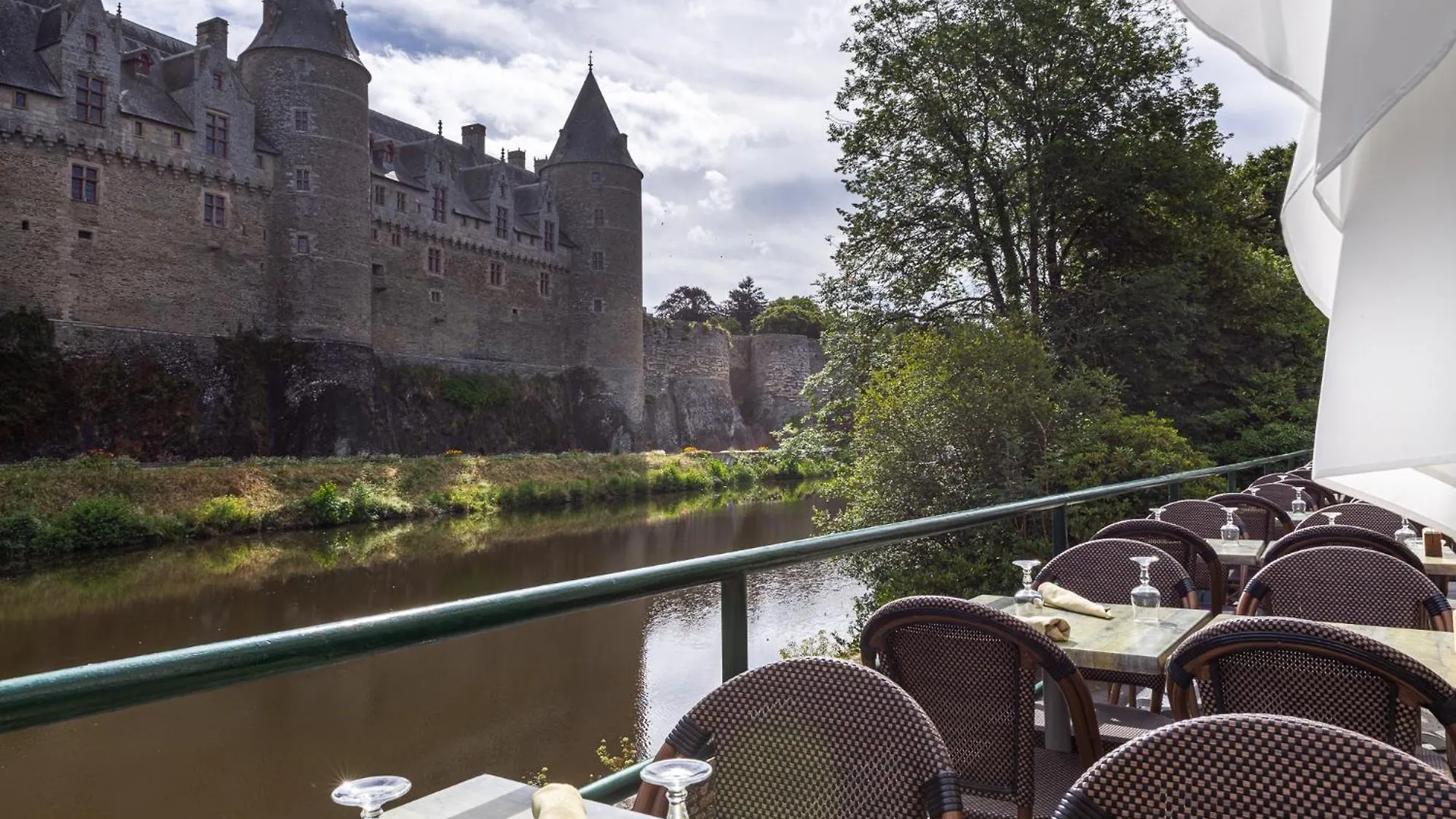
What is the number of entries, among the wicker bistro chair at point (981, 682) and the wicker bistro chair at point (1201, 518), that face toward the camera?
1

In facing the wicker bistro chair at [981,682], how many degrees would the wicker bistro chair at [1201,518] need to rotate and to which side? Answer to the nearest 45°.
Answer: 0° — it already faces it

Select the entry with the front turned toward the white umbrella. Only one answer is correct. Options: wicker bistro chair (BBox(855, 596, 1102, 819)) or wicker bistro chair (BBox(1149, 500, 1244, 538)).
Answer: wicker bistro chair (BBox(1149, 500, 1244, 538))

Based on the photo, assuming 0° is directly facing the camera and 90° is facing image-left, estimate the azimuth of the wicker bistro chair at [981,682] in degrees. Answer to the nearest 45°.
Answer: approximately 225°

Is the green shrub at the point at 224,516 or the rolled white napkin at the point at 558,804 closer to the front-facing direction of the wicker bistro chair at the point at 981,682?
the green shrub

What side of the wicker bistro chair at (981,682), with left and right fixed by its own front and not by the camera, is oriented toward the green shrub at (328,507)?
left

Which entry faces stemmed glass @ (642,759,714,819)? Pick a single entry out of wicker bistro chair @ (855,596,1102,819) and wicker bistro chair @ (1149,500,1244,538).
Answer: wicker bistro chair @ (1149,500,1244,538)

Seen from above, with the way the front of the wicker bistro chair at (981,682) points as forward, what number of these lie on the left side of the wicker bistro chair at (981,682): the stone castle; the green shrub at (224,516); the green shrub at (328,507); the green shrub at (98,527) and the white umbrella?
4
